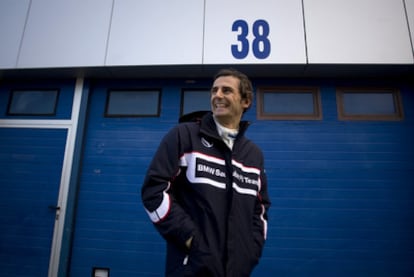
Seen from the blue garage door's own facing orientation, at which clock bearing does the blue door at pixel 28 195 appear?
The blue door is roughly at 3 o'clock from the blue garage door.

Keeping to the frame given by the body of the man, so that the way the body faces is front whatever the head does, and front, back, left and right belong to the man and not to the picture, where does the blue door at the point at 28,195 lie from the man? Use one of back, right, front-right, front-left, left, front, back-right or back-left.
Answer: back

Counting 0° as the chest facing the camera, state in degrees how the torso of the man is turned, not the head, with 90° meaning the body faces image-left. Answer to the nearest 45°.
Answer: approximately 315°

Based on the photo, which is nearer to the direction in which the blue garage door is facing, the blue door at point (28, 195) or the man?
the man

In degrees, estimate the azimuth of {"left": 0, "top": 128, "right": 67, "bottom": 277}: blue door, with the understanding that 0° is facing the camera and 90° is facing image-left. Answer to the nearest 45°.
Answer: approximately 0°

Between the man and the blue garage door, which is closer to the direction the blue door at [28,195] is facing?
the man

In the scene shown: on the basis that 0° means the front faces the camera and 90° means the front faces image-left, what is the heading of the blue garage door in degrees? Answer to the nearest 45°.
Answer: approximately 0°

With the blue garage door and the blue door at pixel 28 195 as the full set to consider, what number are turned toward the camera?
2
